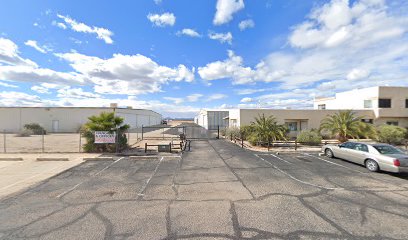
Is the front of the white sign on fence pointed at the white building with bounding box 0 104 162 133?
no

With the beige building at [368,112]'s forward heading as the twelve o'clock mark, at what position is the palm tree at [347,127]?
The palm tree is roughly at 1 o'clock from the beige building.

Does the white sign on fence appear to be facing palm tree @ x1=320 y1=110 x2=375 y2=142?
no

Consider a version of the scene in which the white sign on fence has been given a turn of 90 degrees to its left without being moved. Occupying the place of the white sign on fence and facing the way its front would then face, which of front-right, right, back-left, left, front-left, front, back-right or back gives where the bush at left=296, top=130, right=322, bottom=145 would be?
front

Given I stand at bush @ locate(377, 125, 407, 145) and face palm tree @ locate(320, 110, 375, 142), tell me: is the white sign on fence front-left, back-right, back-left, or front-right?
front-left

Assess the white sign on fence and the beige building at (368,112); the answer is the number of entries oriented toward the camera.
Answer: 2

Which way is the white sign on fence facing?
toward the camera

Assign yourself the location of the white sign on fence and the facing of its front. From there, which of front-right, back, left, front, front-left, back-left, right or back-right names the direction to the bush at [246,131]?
left

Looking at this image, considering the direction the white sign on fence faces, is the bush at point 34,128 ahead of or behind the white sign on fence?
behind

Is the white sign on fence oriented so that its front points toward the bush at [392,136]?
no

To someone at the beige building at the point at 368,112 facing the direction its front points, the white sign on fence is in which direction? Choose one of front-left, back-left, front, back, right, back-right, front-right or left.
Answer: front-right

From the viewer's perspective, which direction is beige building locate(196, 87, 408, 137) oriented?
toward the camera

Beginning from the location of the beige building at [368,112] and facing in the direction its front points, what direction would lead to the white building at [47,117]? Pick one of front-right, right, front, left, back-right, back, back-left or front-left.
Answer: right

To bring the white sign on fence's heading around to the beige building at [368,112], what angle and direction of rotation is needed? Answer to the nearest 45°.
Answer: approximately 90° to its left

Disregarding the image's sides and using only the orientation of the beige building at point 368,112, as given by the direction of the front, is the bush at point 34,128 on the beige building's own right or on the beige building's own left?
on the beige building's own right
